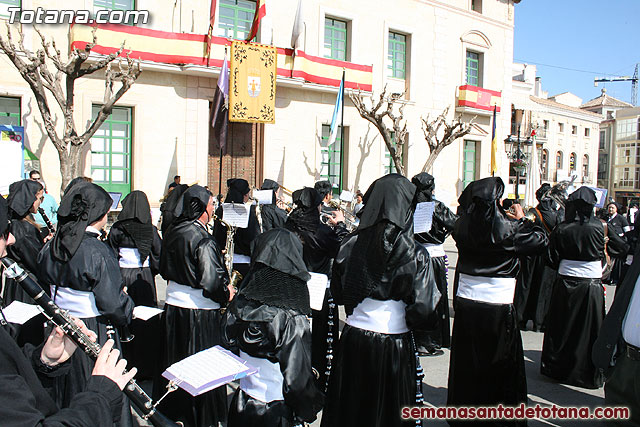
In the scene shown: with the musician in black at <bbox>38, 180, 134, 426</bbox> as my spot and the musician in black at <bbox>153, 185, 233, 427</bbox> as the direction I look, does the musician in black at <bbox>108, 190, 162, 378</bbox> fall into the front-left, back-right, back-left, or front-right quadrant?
front-left

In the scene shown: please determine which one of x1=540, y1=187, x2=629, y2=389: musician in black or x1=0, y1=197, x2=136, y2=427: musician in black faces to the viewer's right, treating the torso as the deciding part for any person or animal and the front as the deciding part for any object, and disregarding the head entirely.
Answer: x1=0, y1=197, x2=136, y2=427: musician in black

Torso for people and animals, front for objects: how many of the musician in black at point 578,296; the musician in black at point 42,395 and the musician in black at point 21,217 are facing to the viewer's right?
2

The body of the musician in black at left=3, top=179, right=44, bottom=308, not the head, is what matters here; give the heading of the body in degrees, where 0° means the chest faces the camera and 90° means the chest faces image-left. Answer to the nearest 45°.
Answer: approximately 270°

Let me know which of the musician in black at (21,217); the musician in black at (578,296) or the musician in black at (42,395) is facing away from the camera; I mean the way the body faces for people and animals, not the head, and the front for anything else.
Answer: the musician in black at (578,296)

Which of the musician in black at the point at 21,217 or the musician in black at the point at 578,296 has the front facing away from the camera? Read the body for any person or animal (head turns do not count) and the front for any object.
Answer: the musician in black at the point at 578,296

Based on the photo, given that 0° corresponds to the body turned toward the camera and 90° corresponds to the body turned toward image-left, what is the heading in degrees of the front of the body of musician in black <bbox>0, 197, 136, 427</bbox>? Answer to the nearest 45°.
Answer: approximately 270°

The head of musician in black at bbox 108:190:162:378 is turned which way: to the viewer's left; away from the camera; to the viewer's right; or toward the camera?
away from the camera

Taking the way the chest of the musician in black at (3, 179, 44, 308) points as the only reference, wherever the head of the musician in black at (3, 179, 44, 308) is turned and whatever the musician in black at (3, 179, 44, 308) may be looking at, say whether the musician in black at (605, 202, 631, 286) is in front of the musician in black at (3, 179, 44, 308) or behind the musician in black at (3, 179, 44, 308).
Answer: in front

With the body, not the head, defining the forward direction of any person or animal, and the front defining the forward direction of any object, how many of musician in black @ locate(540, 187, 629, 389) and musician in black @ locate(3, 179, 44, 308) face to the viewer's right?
1

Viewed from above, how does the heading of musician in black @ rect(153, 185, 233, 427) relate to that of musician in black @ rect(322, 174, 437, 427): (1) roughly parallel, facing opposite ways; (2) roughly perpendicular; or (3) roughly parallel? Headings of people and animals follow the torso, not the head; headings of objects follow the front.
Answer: roughly parallel

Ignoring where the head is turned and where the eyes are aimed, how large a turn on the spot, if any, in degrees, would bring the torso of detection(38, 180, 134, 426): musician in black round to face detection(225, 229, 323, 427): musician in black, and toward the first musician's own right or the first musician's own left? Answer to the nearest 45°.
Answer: approximately 90° to the first musician's own right
